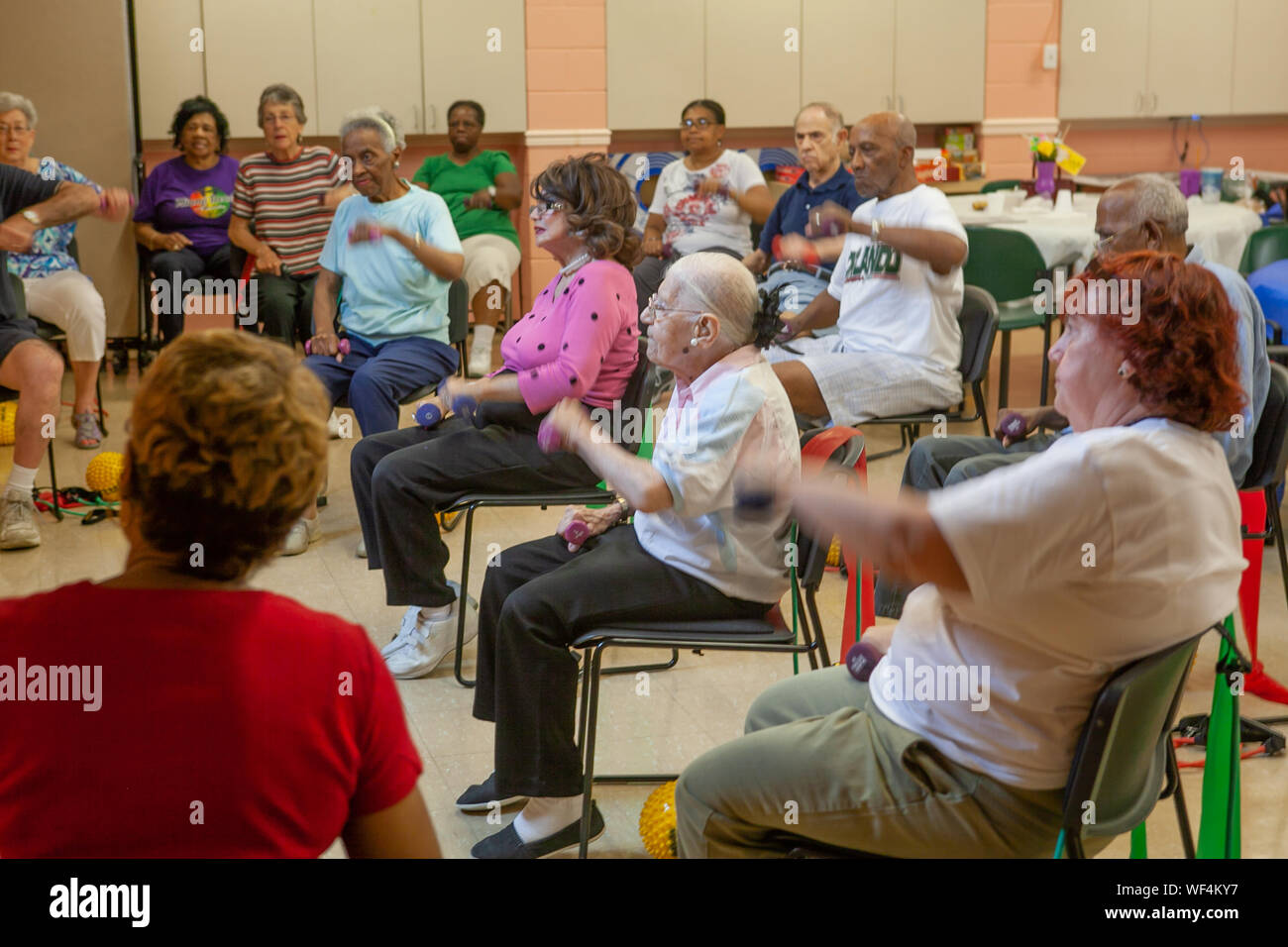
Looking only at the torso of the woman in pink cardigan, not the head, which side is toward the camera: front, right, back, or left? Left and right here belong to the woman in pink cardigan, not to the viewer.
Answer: left

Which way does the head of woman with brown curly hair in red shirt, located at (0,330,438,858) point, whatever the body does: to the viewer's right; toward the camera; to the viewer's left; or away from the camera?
away from the camera

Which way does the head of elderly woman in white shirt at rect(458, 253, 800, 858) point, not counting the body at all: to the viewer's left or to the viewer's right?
to the viewer's left

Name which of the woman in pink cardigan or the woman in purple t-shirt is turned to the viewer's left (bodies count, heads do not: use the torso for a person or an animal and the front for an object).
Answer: the woman in pink cardigan

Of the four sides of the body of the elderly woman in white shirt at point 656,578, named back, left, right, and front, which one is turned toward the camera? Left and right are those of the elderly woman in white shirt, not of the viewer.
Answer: left

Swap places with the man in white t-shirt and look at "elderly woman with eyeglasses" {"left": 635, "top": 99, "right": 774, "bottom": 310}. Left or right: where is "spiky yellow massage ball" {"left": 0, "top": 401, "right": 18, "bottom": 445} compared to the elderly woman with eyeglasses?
left

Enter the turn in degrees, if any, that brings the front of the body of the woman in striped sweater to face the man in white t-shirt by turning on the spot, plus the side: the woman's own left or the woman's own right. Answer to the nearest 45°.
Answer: approximately 45° to the woman's own left

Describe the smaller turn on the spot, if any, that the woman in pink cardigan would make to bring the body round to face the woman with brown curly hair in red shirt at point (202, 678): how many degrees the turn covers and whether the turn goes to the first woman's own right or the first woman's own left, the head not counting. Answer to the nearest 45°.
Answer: approximately 90° to the first woman's own left

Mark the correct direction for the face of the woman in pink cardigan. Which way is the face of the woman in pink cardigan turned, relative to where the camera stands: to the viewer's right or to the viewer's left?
to the viewer's left

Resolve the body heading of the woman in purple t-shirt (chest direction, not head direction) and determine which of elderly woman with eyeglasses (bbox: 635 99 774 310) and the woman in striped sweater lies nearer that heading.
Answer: the woman in striped sweater

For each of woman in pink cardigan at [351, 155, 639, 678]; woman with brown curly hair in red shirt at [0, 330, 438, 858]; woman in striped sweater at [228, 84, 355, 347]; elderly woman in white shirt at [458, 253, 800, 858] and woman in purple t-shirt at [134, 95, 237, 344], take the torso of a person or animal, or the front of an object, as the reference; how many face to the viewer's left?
2

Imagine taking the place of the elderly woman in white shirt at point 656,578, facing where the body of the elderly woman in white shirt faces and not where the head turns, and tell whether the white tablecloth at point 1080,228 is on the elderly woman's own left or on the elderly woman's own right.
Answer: on the elderly woman's own right

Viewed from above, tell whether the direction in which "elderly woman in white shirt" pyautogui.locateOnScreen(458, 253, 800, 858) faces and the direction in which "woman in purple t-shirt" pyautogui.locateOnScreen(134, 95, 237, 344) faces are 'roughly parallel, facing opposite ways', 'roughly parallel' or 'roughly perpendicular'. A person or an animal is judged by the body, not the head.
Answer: roughly perpendicular

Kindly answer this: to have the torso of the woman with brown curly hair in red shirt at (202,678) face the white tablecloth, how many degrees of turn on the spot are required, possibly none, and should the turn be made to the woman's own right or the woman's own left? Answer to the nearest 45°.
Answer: approximately 45° to the woman's own right

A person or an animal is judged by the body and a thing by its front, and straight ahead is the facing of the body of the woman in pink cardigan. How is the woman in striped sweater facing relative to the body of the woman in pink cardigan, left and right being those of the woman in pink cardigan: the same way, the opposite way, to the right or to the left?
to the left
